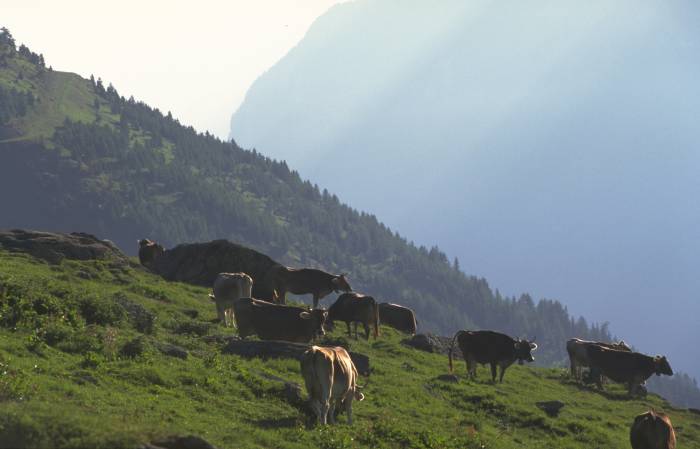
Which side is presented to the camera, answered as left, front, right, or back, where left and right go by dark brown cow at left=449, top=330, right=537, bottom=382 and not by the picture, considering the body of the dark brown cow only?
right

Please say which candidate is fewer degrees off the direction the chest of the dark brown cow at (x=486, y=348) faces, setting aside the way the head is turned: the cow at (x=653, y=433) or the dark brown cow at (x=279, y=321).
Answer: the cow

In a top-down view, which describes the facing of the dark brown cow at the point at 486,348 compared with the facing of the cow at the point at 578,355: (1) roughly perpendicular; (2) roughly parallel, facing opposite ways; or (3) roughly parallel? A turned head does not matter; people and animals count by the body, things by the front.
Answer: roughly parallel

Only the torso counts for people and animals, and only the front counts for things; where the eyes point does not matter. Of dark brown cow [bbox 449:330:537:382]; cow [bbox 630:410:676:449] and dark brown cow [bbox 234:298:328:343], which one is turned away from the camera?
the cow

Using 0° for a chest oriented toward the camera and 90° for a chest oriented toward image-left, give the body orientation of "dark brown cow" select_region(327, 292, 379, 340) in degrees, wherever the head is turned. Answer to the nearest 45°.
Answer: approximately 90°

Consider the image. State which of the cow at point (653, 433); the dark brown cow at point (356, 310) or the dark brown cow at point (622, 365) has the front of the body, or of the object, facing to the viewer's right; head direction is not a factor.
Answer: the dark brown cow at point (622, 365)

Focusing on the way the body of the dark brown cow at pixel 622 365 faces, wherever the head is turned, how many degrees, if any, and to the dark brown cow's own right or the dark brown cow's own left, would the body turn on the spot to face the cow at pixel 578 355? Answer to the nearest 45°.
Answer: approximately 135° to the dark brown cow's own left

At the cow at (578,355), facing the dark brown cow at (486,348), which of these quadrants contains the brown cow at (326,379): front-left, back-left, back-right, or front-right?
front-left

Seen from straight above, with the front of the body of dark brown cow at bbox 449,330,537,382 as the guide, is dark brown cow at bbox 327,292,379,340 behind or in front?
behind

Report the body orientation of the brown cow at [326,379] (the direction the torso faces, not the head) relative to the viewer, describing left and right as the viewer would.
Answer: facing away from the viewer and to the right of the viewer

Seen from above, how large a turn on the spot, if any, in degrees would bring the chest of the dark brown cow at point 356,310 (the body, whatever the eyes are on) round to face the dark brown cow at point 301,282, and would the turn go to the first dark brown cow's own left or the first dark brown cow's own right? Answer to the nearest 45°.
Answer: approximately 45° to the first dark brown cow's own right

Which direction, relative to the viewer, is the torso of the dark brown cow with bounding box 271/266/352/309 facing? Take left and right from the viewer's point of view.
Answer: facing to the right of the viewer

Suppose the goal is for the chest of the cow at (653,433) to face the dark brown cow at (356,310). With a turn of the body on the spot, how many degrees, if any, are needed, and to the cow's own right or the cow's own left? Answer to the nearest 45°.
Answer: approximately 45° to the cow's own left

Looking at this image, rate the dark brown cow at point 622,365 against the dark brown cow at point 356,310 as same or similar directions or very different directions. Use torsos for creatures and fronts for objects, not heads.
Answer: very different directions

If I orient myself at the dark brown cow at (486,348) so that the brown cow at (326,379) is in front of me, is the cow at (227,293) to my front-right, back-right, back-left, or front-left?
front-right

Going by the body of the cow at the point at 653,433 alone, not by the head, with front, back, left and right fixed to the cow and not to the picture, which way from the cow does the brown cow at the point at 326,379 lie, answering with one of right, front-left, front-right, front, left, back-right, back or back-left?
back-left

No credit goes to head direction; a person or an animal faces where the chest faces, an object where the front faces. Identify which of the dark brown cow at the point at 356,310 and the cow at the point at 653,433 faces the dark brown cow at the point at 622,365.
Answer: the cow

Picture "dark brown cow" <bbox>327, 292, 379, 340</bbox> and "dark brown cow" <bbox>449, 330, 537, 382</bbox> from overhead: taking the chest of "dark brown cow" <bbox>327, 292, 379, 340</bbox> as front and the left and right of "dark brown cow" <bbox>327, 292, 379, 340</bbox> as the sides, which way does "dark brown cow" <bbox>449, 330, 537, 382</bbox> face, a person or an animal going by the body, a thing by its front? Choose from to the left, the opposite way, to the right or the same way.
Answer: the opposite way

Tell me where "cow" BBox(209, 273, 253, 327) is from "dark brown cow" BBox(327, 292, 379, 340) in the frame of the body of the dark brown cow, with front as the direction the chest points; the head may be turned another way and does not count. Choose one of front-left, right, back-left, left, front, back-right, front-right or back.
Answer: front-left
